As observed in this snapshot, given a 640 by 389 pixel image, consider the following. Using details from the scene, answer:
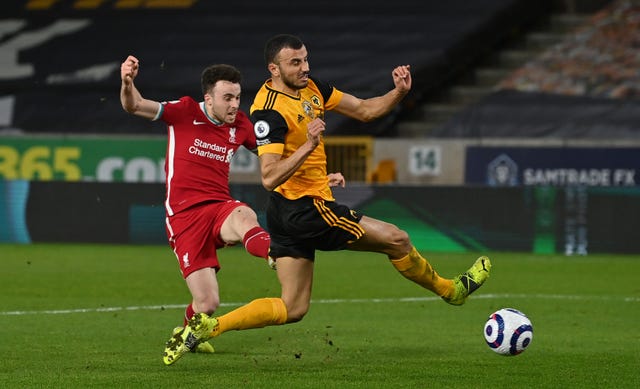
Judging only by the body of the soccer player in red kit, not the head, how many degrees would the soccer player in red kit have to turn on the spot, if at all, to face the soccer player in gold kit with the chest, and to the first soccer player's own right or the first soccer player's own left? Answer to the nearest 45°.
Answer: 0° — they already face them

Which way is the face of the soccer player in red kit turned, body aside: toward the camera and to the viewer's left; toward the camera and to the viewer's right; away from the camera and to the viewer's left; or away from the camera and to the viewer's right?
toward the camera and to the viewer's right

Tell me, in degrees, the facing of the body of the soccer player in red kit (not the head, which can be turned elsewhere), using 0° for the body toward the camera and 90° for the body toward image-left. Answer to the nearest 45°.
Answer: approximately 315°
